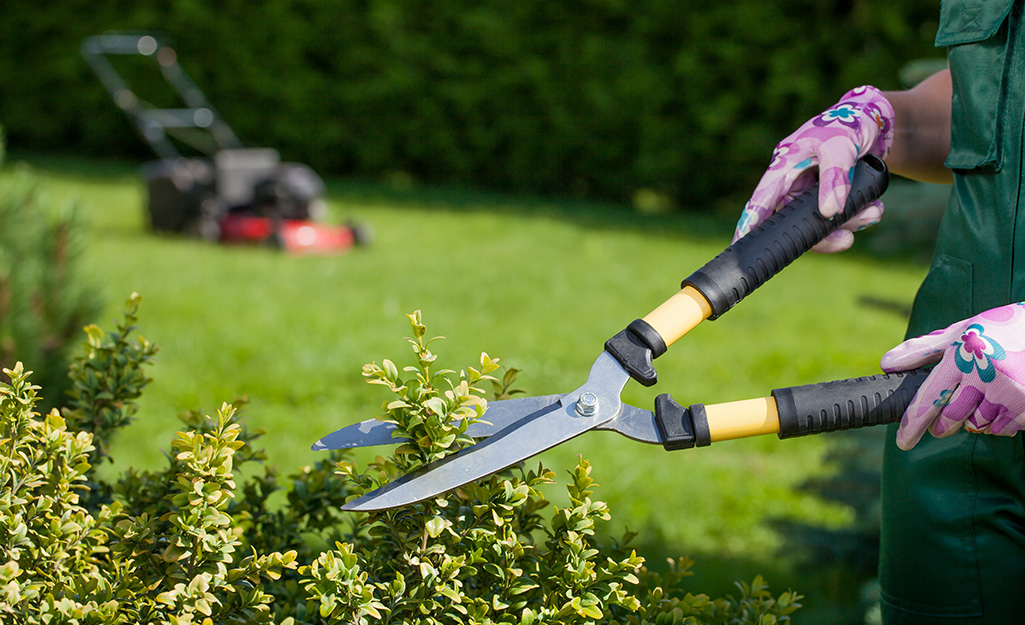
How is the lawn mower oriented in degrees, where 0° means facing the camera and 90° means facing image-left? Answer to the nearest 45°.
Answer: approximately 315°

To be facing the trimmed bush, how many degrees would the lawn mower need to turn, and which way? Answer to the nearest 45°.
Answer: approximately 45° to its right
